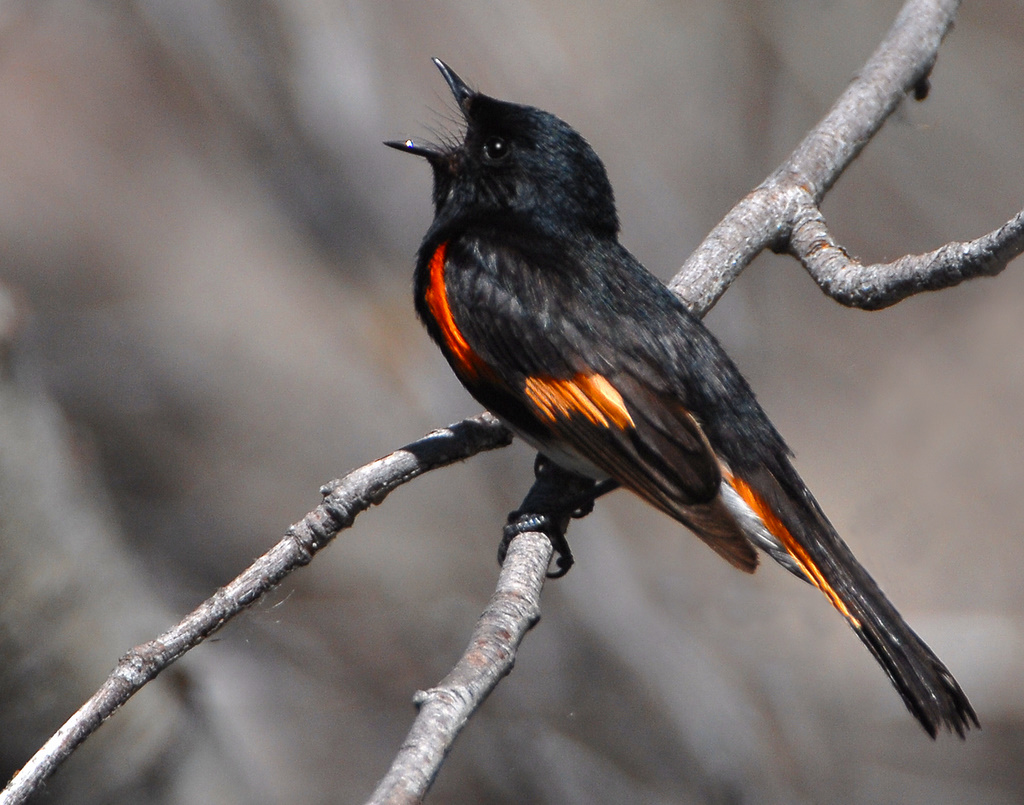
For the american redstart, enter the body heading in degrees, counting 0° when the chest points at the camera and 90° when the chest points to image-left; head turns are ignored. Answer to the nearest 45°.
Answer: approximately 90°
